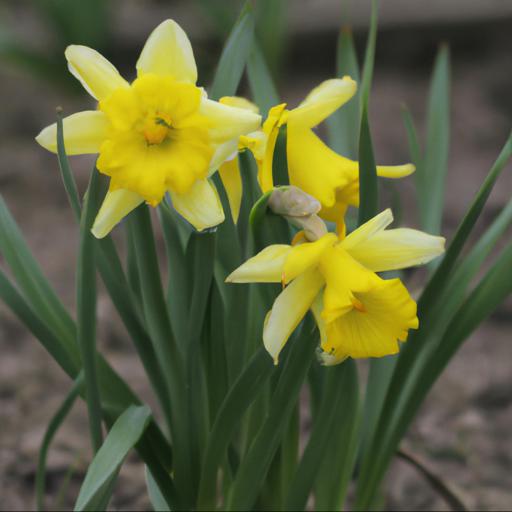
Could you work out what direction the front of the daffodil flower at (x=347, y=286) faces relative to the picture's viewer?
facing the viewer and to the right of the viewer
